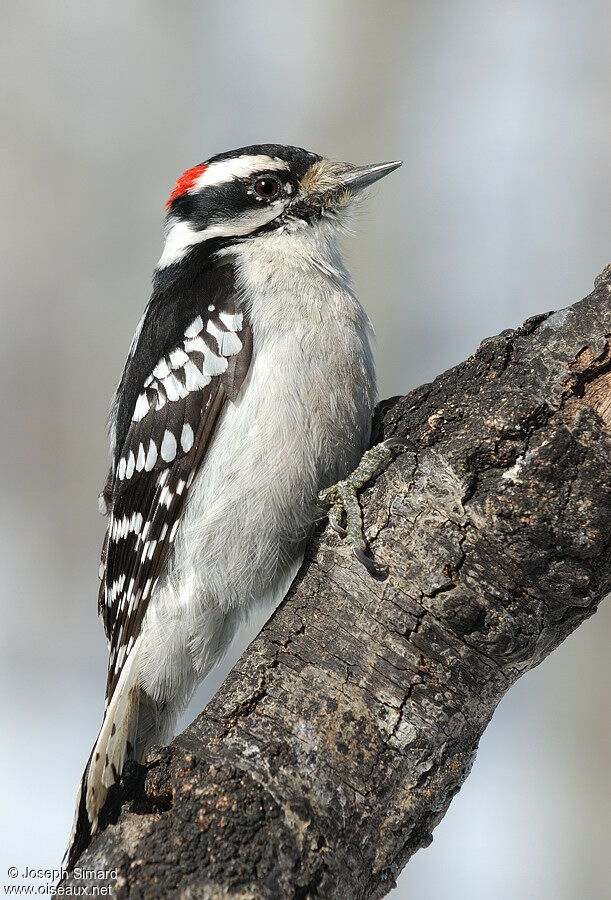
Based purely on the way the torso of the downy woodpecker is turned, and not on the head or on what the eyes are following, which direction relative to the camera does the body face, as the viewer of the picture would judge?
to the viewer's right
